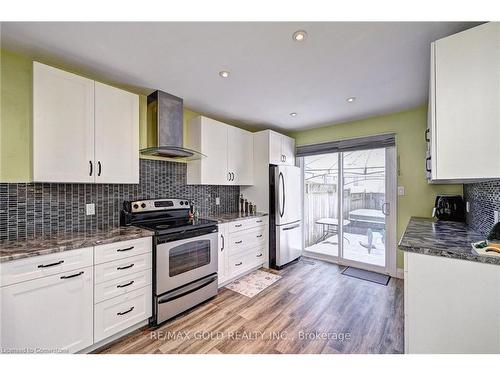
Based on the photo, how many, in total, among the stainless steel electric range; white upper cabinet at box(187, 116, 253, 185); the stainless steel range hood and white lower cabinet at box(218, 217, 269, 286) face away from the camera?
0

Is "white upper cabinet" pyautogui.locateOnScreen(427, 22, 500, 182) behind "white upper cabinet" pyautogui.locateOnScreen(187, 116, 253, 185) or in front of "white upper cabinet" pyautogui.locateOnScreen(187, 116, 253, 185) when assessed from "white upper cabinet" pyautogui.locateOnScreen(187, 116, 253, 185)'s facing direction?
in front

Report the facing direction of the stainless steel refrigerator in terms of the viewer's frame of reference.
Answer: facing the viewer and to the right of the viewer

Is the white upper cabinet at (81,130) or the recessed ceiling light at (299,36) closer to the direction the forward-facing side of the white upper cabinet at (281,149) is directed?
the recessed ceiling light

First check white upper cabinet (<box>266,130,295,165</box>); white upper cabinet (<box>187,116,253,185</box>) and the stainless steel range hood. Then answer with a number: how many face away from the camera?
0

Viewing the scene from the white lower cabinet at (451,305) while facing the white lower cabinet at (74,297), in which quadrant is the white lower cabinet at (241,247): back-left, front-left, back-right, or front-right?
front-right

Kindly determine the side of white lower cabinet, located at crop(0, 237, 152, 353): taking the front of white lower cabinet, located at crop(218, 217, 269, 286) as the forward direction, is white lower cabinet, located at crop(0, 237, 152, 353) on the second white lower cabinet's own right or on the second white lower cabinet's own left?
on the second white lower cabinet's own right

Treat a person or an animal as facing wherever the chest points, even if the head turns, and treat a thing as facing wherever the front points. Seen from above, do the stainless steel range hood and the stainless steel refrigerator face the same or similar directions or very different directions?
same or similar directions

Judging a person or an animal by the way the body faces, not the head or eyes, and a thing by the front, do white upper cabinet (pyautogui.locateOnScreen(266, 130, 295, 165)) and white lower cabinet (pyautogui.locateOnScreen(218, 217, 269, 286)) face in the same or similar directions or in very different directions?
same or similar directions

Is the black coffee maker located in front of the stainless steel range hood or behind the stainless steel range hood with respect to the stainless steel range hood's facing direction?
in front

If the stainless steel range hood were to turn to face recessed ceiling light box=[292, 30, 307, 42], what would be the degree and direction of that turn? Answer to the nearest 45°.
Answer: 0° — it already faces it

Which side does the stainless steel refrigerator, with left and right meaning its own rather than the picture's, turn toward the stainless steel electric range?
right

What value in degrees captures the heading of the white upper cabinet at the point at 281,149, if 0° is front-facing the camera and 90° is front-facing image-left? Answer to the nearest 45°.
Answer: approximately 315°
